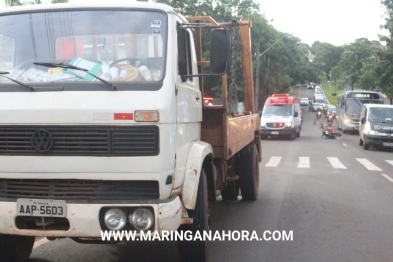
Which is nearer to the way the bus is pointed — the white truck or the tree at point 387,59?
the white truck

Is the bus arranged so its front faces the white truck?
yes

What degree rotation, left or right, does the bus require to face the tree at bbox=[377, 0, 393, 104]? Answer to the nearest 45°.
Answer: approximately 135° to its left

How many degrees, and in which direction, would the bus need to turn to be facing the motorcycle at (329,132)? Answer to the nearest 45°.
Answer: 0° — it already faces it

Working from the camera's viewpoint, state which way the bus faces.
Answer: facing the viewer
